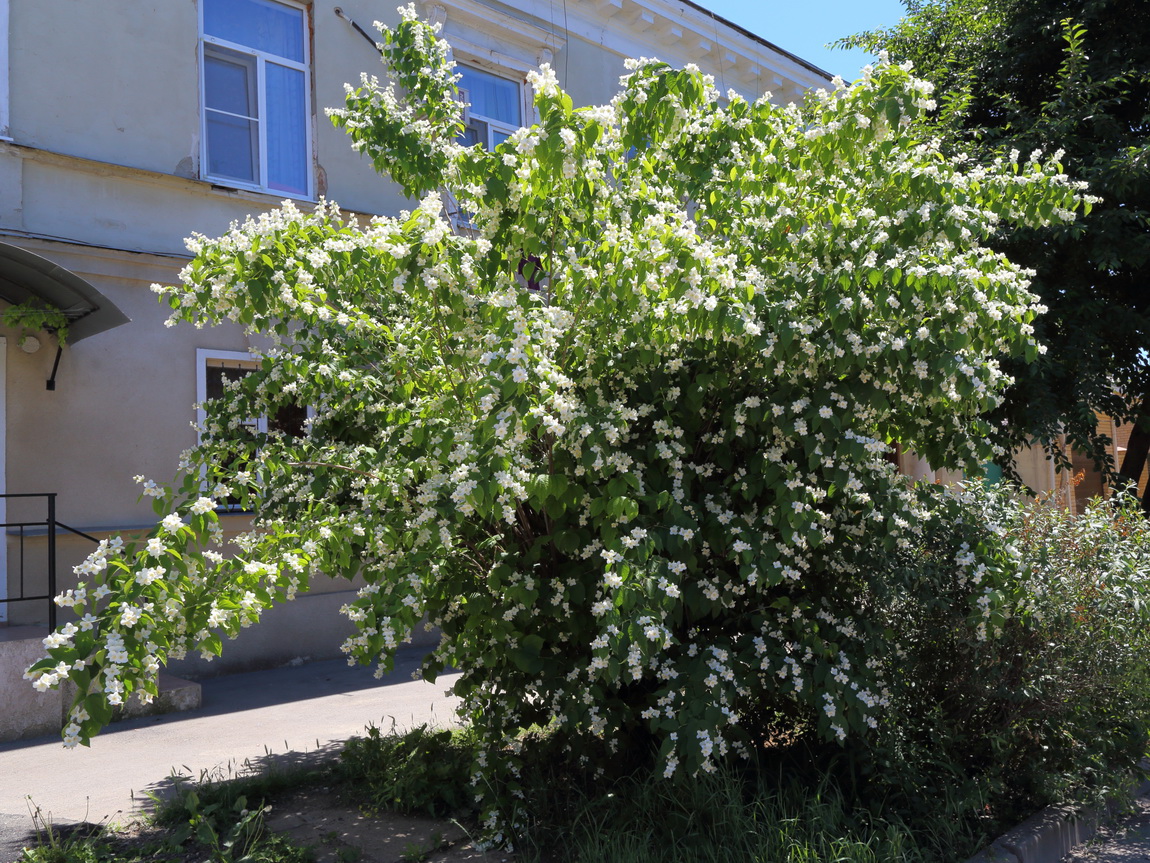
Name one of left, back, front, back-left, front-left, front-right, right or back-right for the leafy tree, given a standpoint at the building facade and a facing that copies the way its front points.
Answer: front-left

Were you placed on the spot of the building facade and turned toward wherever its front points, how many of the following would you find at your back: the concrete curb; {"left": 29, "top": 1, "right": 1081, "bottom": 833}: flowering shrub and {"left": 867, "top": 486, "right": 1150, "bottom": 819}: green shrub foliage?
0

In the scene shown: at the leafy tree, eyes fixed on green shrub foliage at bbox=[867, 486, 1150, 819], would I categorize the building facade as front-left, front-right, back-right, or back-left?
front-right

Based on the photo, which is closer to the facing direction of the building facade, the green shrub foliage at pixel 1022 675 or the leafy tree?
the green shrub foliage

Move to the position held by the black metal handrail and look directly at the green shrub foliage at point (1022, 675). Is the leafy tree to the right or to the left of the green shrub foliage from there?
left

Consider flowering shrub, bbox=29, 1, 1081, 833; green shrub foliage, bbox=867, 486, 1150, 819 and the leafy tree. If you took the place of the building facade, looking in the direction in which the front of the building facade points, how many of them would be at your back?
0

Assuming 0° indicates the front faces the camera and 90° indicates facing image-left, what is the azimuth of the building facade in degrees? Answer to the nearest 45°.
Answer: approximately 315°

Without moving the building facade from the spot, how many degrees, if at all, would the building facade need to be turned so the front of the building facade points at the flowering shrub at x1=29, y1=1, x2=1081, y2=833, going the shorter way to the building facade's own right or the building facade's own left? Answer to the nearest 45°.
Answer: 0° — it already faces it

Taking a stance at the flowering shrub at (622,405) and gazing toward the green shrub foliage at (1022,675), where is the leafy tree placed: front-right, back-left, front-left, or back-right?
front-left

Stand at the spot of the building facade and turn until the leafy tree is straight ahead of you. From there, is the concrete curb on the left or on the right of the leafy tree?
right

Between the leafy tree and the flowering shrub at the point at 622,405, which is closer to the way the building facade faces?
the flowering shrub

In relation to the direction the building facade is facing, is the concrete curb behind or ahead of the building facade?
ahead

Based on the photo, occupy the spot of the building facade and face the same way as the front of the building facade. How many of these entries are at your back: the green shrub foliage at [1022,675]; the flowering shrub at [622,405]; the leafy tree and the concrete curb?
0

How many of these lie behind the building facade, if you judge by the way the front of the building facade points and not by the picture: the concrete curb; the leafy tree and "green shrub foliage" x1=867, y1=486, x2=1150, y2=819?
0
